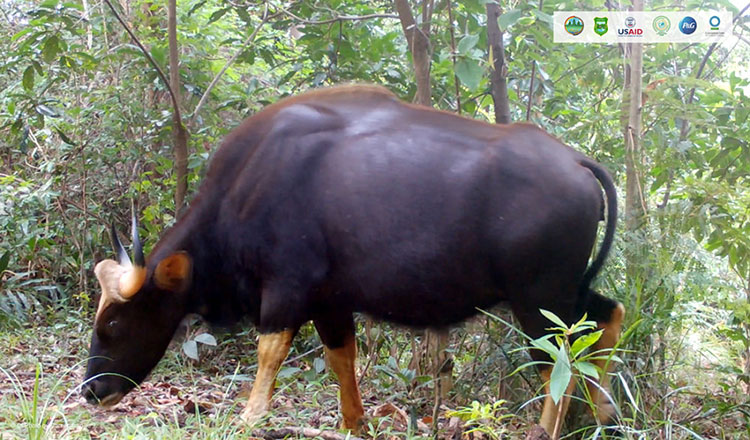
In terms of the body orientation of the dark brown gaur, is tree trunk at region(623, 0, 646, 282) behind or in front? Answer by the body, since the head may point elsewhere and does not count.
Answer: behind

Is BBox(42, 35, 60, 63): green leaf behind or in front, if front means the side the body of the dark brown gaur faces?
in front

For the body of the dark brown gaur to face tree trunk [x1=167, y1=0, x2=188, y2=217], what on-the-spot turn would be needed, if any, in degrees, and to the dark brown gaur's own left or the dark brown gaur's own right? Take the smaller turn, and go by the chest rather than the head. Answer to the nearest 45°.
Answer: approximately 45° to the dark brown gaur's own right

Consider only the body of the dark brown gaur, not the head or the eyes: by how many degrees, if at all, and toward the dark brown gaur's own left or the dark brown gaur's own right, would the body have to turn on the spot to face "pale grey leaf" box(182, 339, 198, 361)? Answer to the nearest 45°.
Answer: approximately 45° to the dark brown gaur's own right

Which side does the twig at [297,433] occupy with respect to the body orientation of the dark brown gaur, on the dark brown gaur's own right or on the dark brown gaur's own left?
on the dark brown gaur's own left

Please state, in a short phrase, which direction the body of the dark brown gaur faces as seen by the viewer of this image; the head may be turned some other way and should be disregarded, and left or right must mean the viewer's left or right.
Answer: facing to the left of the viewer

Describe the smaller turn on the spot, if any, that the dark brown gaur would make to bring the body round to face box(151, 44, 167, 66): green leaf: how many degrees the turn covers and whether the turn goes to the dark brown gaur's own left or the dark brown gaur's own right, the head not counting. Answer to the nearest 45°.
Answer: approximately 45° to the dark brown gaur's own right

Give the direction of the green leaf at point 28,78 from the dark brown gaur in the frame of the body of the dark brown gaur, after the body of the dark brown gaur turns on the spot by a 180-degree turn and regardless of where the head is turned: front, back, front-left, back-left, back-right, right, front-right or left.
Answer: back-left

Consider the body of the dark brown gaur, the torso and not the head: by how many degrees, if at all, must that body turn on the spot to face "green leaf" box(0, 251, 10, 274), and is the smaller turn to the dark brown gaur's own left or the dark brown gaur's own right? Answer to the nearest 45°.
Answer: approximately 45° to the dark brown gaur's own right

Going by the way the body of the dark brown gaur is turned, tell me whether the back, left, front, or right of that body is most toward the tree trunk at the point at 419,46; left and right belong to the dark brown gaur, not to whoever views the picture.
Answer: right
